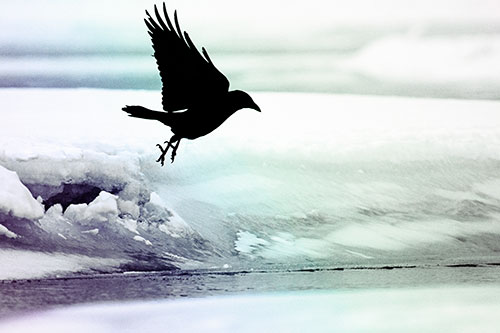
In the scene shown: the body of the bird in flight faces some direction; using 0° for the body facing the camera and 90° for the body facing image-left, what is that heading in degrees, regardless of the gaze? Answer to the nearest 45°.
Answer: approximately 270°

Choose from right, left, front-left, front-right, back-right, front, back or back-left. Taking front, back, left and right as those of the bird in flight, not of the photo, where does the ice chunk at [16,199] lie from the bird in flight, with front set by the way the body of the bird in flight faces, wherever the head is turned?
back
